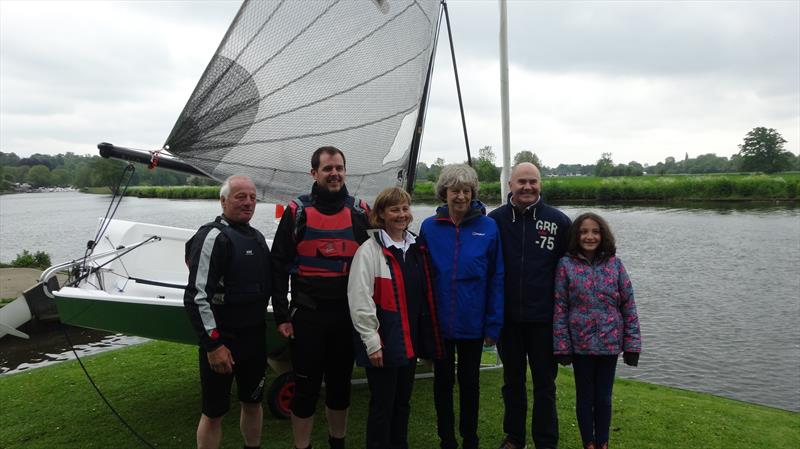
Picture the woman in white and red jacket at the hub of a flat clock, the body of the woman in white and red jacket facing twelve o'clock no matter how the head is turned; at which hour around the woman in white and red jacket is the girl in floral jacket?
The girl in floral jacket is roughly at 10 o'clock from the woman in white and red jacket.

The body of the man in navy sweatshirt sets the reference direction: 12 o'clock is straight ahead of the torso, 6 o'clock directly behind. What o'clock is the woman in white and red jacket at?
The woman in white and red jacket is roughly at 2 o'clock from the man in navy sweatshirt.

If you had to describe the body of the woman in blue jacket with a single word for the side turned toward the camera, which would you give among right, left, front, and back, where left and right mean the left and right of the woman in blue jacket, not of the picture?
front

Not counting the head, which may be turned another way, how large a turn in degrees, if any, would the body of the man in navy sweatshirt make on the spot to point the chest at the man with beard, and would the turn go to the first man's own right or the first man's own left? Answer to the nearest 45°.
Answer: approximately 45° to the first man's own right

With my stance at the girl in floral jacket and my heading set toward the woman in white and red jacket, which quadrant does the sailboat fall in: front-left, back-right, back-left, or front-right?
front-right

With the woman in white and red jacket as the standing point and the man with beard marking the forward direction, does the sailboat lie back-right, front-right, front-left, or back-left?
front-right

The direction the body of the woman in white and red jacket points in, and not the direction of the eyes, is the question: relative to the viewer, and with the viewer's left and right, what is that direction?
facing the viewer and to the right of the viewer

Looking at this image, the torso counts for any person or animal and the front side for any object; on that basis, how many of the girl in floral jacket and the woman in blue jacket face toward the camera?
2

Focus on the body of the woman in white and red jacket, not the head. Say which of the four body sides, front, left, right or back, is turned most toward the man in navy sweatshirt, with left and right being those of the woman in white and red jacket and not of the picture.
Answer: left

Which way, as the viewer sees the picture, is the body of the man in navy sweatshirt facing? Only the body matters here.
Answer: toward the camera

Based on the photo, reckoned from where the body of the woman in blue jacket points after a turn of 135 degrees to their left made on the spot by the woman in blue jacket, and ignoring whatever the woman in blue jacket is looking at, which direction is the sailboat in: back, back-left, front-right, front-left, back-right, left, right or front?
left

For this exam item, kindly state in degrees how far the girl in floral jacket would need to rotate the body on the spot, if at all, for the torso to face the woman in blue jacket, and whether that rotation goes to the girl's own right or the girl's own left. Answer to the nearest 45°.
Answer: approximately 90° to the girl's own right

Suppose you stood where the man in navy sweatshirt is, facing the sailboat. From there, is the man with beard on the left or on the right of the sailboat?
left
